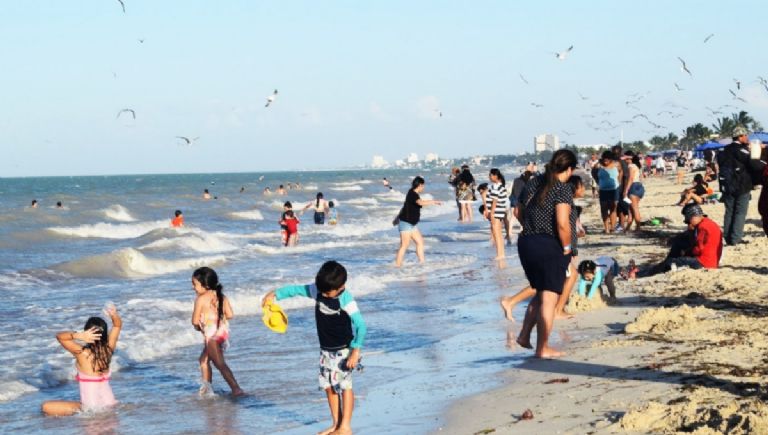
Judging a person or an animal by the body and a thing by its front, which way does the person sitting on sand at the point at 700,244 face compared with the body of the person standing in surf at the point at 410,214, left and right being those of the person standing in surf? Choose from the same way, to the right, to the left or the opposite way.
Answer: the opposite way

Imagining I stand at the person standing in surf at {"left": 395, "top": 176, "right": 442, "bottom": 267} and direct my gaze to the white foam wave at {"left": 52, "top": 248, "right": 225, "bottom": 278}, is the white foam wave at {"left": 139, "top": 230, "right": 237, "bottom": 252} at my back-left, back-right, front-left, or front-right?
front-right

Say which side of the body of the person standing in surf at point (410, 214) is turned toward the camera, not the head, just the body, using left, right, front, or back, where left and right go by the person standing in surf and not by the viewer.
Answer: right

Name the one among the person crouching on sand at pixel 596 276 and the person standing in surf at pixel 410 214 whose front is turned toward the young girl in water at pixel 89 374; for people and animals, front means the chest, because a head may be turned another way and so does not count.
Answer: the person crouching on sand

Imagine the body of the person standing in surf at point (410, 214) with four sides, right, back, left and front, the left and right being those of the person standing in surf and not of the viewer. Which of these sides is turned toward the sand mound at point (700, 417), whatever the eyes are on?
right

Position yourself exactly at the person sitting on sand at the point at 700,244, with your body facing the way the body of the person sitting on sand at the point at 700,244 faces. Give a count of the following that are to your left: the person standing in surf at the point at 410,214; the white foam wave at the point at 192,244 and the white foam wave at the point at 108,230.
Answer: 0

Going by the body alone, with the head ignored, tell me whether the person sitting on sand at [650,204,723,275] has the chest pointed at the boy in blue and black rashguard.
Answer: no

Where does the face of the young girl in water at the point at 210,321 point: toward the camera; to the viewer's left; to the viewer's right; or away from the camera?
to the viewer's left

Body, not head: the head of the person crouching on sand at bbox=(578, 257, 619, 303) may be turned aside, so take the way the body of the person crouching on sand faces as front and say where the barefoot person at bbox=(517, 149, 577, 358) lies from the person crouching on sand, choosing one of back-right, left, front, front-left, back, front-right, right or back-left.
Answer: front-left

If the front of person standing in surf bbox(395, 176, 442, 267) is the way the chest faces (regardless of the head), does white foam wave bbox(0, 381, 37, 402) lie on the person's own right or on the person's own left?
on the person's own right

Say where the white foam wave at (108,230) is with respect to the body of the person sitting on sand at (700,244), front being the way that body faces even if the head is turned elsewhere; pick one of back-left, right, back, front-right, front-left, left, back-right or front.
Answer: front-right

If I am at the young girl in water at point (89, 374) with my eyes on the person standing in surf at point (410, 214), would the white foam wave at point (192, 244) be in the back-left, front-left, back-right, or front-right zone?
front-left

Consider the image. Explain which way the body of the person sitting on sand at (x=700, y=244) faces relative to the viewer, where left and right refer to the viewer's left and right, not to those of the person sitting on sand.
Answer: facing to the left of the viewer

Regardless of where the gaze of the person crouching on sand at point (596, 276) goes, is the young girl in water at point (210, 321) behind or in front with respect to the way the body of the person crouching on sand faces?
in front
